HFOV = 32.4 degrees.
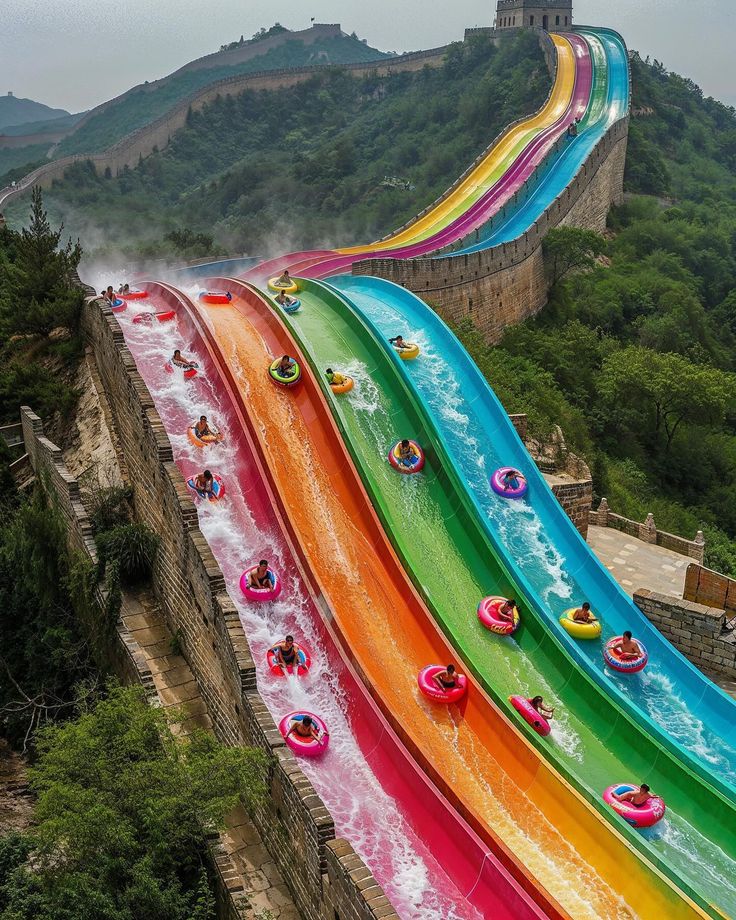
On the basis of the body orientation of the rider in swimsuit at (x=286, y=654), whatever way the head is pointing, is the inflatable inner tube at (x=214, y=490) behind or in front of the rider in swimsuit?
behind

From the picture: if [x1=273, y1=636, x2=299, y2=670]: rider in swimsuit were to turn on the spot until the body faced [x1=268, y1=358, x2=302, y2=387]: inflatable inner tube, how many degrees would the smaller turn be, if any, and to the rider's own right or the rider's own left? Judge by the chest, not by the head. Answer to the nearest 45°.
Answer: approximately 180°

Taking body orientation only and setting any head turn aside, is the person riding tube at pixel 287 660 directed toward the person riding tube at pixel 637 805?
no

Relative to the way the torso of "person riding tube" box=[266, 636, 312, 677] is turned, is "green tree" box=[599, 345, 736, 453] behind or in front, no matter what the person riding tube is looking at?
behind

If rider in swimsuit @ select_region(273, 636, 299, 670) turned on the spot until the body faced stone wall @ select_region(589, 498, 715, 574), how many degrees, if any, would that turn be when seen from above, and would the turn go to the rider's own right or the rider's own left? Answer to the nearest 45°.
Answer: approximately 135° to the rider's own left

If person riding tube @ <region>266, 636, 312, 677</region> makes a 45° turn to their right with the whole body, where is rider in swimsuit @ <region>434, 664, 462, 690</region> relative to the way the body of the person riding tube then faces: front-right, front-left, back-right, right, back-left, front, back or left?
back-left

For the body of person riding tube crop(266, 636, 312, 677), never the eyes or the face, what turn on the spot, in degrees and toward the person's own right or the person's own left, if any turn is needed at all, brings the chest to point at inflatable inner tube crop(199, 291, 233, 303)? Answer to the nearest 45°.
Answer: approximately 180°

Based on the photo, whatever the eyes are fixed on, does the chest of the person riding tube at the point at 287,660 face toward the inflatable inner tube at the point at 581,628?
no

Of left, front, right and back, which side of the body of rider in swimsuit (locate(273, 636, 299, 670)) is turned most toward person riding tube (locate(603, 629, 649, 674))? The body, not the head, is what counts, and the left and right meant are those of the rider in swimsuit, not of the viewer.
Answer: left

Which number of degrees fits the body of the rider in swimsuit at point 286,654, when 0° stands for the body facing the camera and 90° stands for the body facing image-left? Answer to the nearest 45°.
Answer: approximately 0°

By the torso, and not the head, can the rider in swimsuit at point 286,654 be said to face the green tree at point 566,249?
no

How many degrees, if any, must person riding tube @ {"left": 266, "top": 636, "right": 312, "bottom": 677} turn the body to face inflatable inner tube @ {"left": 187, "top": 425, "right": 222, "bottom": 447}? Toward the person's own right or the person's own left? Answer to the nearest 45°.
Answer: approximately 180°

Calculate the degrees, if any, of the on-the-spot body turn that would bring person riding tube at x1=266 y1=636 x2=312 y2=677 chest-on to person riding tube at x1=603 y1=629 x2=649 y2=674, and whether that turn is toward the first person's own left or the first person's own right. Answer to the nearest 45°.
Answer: approximately 90° to the first person's own left

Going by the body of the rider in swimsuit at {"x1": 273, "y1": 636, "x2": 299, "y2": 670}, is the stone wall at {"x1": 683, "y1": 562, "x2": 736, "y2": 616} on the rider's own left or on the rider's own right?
on the rider's own left

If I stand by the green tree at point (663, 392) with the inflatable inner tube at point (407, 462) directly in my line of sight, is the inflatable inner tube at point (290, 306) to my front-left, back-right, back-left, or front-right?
front-right

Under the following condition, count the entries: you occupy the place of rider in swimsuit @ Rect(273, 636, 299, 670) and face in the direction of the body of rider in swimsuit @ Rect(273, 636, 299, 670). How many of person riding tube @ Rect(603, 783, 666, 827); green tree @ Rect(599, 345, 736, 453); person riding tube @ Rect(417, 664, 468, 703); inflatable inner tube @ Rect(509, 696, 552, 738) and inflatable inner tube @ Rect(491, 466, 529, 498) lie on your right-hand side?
0

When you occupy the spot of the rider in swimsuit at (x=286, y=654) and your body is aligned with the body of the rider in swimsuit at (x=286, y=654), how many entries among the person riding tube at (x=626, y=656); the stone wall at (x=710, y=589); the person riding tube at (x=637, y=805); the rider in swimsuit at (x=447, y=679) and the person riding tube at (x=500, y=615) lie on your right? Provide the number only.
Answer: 0

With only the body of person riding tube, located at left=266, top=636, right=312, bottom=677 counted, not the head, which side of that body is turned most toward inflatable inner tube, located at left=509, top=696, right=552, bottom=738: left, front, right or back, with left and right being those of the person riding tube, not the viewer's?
left

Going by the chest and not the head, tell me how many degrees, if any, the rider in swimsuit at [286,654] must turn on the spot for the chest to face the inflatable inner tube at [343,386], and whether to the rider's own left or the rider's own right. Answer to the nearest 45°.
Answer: approximately 180°
